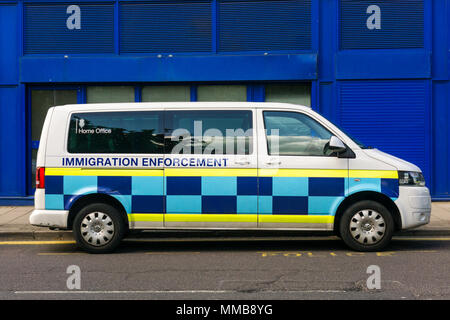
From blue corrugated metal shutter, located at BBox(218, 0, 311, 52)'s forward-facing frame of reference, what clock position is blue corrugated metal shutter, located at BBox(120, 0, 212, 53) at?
blue corrugated metal shutter, located at BBox(120, 0, 212, 53) is roughly at 3 o'clock from blue corrugated metal shutter, located at BBox(218, 0, 311, 52).

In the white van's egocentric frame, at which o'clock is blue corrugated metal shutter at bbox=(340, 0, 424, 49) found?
The blue corrugated metal shutter is roughly at 10 o'clock from the white van.

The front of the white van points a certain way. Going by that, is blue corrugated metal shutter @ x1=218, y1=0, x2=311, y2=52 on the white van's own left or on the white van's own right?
on the white van's own left

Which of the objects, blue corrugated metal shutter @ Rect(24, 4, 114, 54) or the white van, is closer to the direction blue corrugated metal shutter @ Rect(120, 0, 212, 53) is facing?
the white van

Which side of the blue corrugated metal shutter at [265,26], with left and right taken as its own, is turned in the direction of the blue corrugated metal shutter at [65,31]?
right

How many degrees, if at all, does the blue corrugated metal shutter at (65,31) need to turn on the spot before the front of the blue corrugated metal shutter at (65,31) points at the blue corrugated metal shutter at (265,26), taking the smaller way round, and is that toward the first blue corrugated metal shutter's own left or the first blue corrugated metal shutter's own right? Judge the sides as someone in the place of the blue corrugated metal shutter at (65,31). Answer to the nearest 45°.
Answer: approximately 90° to the first blue corrugated metal shutter's own left

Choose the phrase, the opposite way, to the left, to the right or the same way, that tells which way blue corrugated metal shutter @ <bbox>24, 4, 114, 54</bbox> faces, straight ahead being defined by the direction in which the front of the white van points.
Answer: to the right

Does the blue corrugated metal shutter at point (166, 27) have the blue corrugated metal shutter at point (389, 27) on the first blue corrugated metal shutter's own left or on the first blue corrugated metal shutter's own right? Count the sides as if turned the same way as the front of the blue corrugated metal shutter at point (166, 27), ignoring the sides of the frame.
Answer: on the first blue corrugated metal shutter's own left

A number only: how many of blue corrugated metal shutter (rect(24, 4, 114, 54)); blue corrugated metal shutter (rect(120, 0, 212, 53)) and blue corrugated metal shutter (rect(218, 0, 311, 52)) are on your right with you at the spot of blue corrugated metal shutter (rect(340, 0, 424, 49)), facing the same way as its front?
3

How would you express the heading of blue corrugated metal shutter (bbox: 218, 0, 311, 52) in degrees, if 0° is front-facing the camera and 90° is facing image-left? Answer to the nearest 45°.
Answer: approximately 0°
